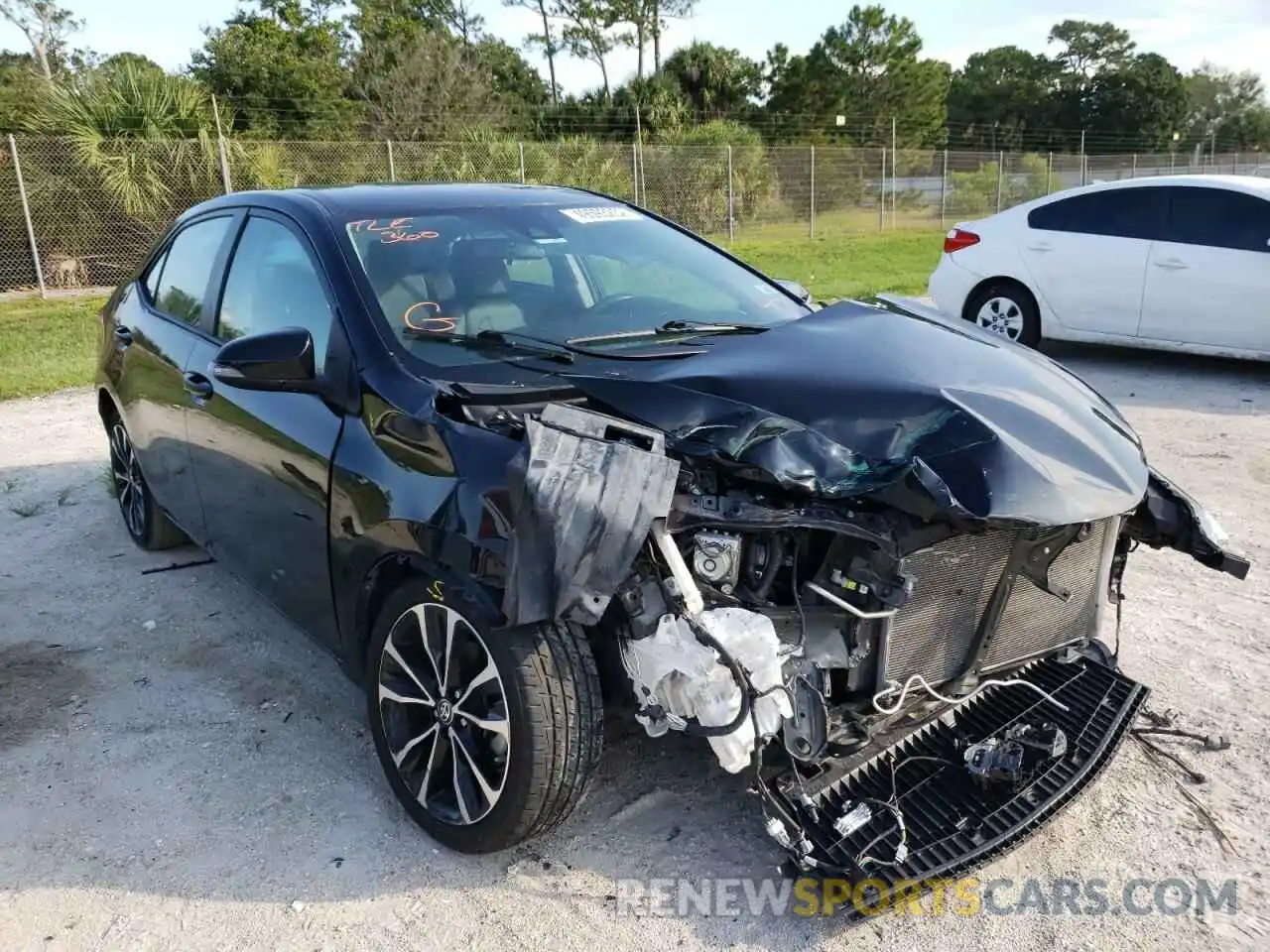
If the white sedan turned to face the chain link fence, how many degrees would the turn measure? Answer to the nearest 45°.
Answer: approximately 135° to its left

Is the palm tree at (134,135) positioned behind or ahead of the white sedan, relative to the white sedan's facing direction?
behind

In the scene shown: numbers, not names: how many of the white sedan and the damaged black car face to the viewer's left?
0

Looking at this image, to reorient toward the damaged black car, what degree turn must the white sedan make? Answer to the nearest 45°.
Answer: approximately 90° to its right

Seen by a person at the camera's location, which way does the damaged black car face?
facing the viewer and to the right of the viewer

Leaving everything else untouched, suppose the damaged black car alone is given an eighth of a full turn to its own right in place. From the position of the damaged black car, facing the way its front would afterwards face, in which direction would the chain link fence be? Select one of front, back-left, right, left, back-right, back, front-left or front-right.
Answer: back

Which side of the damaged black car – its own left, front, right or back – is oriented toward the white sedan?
left

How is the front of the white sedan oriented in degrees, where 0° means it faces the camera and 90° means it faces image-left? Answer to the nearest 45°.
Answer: approximately 270°
